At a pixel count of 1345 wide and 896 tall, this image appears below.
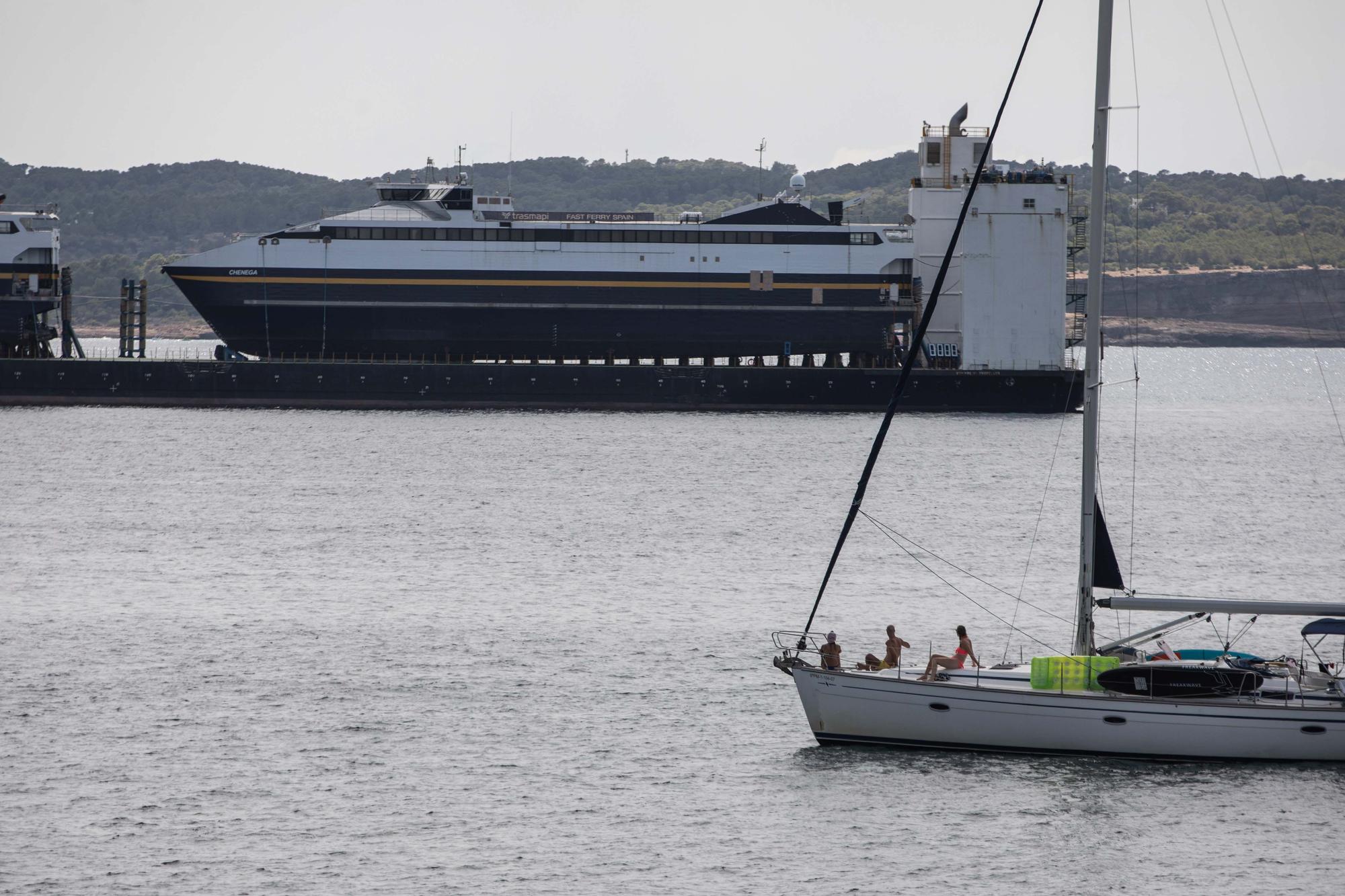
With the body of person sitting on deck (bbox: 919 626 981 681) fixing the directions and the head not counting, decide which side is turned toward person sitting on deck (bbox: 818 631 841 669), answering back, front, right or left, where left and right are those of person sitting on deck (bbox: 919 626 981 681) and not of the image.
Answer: front

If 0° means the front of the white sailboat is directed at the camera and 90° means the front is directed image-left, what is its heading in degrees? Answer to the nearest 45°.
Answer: approximately 90°

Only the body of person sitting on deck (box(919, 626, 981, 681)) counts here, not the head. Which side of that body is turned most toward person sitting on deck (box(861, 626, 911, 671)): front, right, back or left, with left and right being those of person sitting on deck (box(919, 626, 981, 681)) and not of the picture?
front

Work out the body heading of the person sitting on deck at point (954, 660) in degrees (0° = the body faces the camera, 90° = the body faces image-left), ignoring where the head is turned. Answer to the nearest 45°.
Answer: approximately 90°
